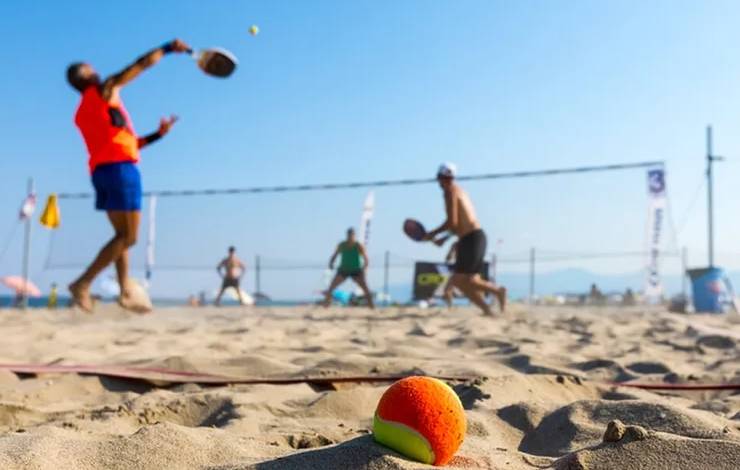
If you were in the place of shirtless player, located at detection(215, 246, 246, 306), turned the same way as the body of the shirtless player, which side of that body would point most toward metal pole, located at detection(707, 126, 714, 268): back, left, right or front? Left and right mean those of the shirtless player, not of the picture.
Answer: left

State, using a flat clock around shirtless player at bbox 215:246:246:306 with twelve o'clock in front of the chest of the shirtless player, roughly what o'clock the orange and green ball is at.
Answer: The orange and green ball is roughly at 12 o'clock from the shirtless player.

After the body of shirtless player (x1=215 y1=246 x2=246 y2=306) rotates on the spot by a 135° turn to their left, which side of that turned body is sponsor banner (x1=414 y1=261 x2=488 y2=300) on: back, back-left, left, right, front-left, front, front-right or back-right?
front-right

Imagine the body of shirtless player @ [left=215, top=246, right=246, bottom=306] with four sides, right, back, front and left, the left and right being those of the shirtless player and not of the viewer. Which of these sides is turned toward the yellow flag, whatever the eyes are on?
right

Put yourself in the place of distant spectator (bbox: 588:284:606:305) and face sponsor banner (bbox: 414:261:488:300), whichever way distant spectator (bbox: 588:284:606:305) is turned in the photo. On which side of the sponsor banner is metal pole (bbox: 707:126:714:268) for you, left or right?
left

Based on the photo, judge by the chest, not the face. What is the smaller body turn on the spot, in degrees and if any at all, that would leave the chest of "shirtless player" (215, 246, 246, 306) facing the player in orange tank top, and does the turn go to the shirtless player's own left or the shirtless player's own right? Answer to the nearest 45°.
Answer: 0° — they already face them

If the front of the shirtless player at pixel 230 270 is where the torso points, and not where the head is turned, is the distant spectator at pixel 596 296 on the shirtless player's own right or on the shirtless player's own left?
on the shirtless player's own left

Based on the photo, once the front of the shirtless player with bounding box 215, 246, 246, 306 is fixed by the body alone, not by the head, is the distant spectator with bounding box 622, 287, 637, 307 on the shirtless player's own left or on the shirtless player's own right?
on the shirtless player's own left

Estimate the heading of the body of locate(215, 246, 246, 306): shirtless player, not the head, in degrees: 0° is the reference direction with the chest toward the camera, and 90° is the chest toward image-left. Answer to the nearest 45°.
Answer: approximately 0°
